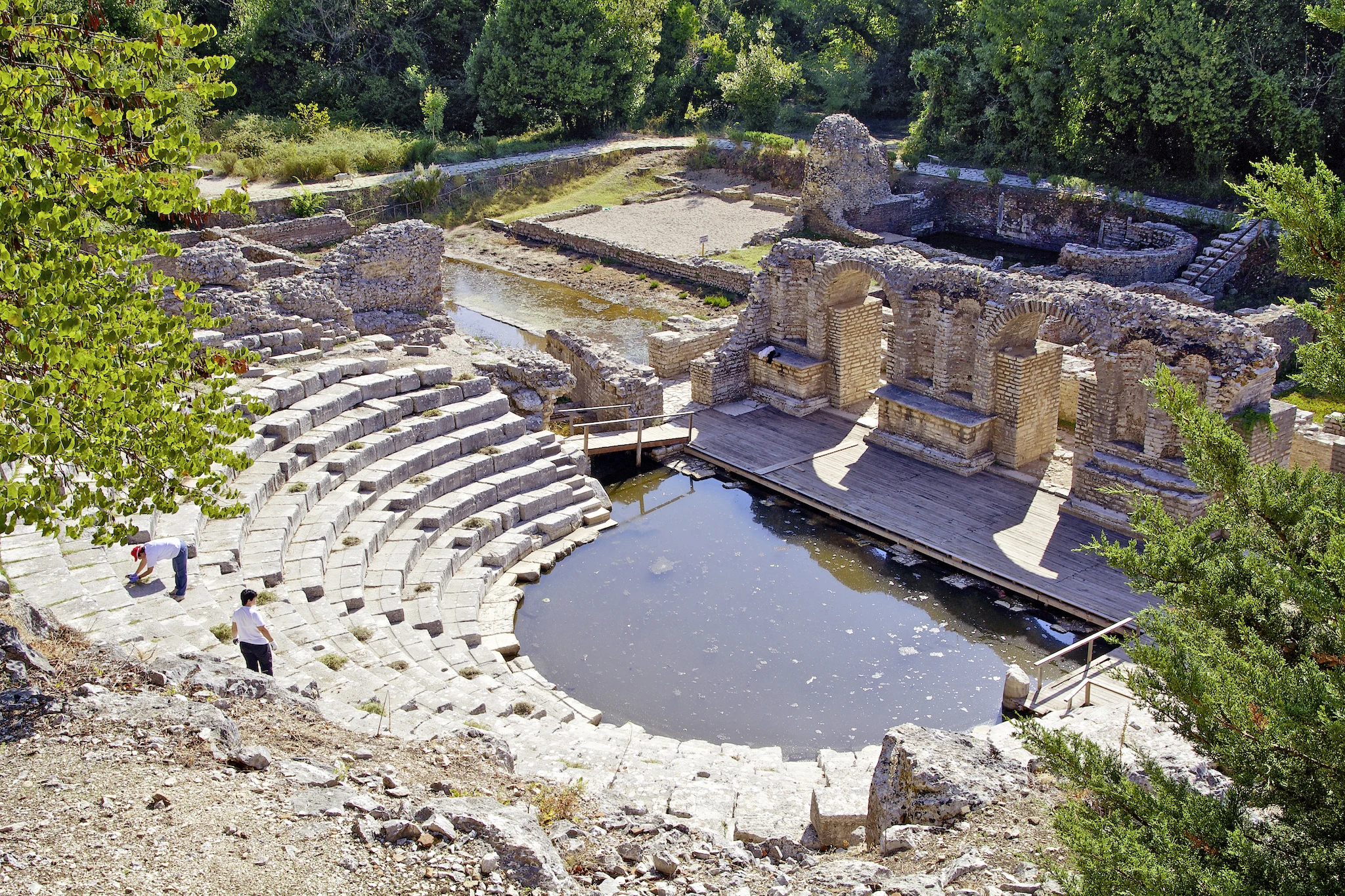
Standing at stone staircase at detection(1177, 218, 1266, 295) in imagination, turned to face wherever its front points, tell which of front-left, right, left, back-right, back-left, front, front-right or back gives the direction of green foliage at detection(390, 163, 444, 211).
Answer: front-right

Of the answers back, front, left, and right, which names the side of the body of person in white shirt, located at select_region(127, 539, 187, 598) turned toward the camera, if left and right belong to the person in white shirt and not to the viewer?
left

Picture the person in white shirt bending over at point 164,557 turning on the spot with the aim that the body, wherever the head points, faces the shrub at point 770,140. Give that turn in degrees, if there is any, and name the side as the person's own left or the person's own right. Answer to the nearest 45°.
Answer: approximately 135° to the person's own right

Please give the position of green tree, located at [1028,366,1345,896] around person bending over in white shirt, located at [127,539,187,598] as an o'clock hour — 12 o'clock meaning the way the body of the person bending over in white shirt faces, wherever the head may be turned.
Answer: The green tree is roughly at 8 o'clock from the person bending over in white shirt.

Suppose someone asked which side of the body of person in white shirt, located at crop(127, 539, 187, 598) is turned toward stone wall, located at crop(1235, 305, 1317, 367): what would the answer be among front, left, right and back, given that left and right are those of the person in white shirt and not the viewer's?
back

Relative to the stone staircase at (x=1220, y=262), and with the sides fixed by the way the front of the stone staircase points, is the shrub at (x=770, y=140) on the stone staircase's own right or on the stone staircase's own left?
on the stone staircase's own right

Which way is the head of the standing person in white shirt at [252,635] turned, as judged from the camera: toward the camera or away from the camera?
away from the camera

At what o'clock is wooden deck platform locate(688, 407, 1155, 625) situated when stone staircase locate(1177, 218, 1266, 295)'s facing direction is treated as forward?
The wooden deck platform is roughly at 11 o'clock from the stone staircase.

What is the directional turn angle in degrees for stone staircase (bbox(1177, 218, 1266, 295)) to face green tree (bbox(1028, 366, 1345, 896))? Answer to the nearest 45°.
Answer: approximately 45° to its left

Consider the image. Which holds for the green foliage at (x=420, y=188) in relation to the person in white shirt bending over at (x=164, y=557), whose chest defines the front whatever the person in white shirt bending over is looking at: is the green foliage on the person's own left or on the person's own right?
on the person's own right
